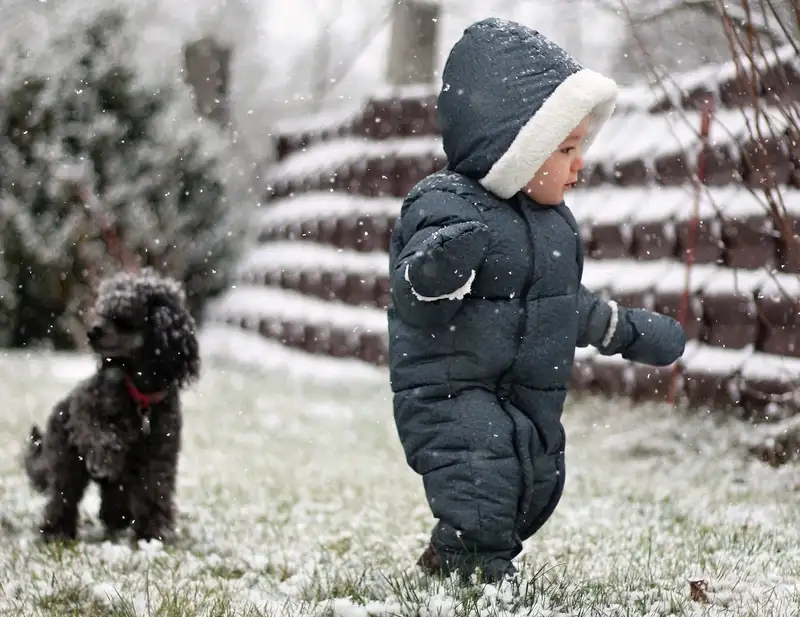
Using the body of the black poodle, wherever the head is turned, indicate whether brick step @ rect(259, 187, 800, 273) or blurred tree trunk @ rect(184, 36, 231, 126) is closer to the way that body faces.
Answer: the brick step

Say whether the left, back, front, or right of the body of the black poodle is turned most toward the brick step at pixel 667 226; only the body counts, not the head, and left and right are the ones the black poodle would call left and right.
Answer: left

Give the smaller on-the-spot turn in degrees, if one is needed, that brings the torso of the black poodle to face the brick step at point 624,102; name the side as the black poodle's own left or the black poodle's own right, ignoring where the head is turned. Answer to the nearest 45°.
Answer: approximately 90° to the black poodle's own left

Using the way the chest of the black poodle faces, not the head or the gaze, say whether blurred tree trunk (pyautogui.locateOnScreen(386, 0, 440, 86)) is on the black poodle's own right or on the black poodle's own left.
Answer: on the black poodle's own left

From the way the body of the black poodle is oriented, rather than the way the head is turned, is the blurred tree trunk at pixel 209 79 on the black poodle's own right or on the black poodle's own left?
on the black poodle's own left

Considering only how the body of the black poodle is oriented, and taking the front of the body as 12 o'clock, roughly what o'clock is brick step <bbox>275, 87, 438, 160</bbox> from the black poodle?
The brick step is roughly at 8 o'clock from the black poodle.

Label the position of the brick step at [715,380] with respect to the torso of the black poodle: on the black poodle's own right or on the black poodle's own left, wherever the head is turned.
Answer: on the black poodle's own left

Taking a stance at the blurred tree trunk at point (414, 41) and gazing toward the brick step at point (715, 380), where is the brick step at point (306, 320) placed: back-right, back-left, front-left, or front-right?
front-right

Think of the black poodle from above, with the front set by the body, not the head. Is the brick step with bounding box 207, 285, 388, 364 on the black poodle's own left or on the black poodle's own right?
on the black poodle's own left
